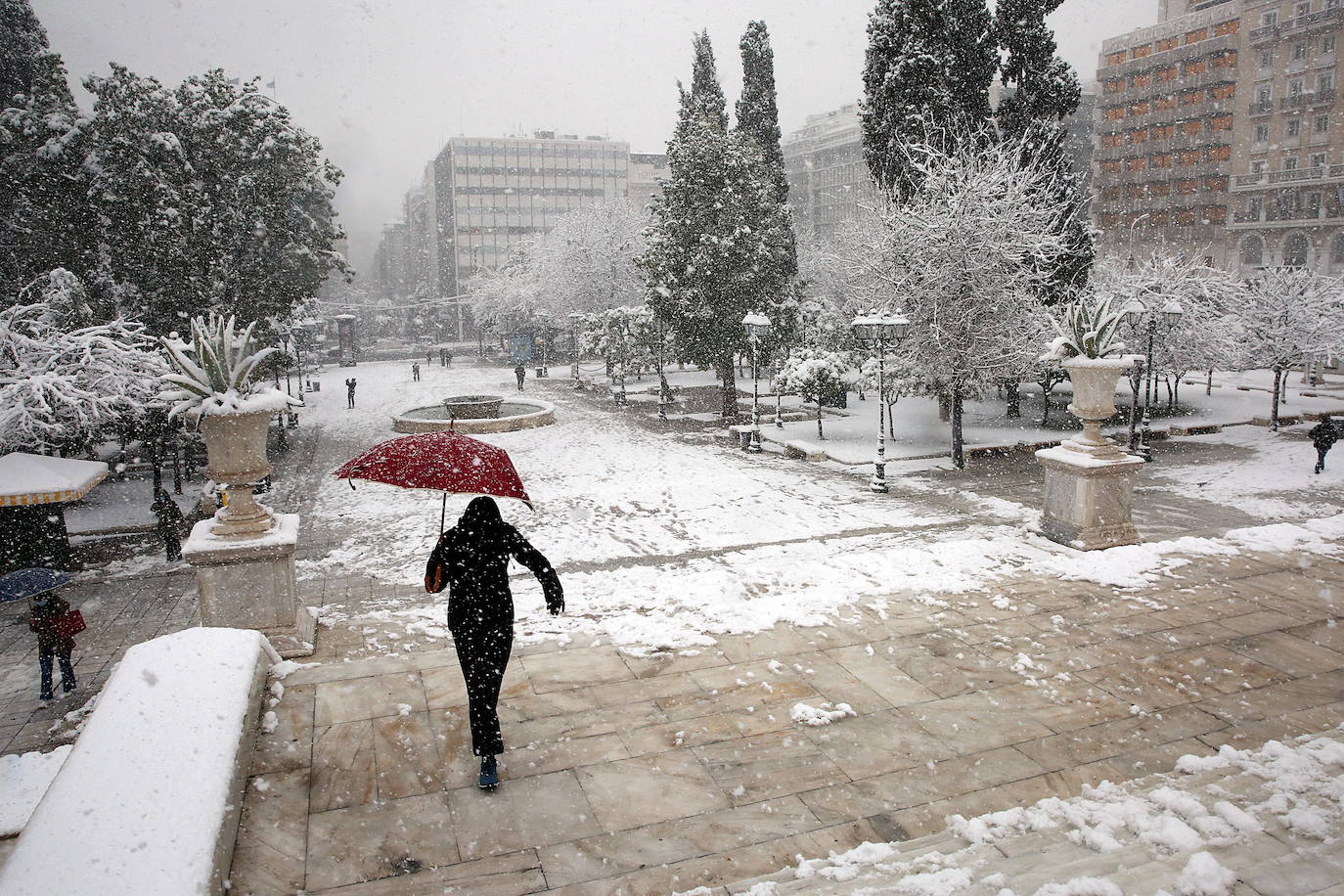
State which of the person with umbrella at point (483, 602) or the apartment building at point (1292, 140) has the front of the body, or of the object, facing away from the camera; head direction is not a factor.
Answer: the person with umbrella

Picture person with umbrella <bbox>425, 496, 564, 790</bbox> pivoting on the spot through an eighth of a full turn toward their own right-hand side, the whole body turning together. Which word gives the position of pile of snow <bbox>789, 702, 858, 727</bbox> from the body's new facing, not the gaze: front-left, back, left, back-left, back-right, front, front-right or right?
front-right

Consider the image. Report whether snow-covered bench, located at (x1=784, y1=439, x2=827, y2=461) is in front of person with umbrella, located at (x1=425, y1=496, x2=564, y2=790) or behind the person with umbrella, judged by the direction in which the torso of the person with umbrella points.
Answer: in front

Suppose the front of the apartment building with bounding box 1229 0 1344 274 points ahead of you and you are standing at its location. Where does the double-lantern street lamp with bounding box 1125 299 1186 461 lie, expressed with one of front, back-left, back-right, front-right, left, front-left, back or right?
front-left

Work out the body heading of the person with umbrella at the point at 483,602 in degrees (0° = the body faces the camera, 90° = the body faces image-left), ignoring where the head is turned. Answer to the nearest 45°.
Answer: approximately 180°

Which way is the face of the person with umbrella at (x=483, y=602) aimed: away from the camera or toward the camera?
away from the camera

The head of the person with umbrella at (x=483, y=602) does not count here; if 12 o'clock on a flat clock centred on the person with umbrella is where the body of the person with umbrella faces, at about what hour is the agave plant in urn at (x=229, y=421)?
The agave plant in urn is roughly at 11 o'clock from the person with umbrella.

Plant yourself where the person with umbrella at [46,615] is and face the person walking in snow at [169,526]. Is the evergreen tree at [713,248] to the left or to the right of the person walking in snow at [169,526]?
right

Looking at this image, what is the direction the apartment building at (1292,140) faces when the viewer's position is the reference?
facing the viewer and to the left of the viewer

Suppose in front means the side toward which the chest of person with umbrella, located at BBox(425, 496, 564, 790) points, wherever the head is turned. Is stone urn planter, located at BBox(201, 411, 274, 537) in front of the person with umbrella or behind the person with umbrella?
in front

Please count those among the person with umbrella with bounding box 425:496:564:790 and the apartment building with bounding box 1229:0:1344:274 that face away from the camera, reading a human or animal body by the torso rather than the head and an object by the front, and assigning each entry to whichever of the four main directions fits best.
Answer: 1

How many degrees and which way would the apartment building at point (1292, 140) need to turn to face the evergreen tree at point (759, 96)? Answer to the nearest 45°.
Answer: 0° — it already faces it

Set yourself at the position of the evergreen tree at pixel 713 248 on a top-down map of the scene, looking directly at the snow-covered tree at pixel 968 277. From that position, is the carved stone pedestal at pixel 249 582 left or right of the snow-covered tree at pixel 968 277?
right

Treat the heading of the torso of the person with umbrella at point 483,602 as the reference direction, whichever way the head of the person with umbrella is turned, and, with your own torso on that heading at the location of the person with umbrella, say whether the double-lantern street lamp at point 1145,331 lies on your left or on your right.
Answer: on your right

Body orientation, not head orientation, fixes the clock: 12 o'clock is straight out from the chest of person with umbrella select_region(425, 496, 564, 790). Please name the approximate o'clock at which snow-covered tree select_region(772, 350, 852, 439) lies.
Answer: The snow-covered tree is roughly at 1 o'clock from the person with umbrella.

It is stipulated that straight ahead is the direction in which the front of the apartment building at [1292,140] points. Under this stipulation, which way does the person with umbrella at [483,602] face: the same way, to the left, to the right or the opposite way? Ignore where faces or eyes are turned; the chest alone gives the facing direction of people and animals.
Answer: to the right

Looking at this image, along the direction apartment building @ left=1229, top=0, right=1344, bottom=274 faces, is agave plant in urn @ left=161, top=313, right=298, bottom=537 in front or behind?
in front
